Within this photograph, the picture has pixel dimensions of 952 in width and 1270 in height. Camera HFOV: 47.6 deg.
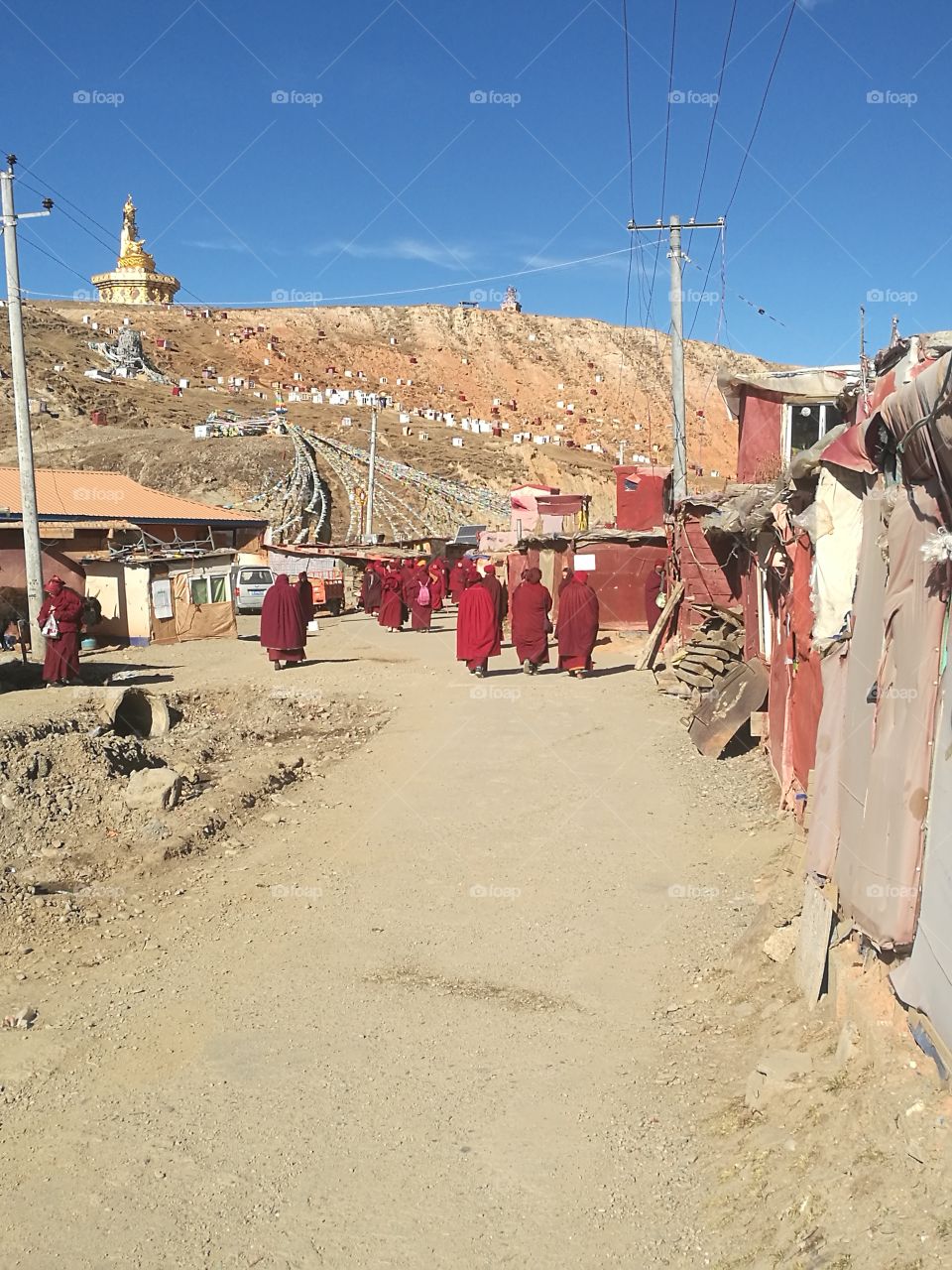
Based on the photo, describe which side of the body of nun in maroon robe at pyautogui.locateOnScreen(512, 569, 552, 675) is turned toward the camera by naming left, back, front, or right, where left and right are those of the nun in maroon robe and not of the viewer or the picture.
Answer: back

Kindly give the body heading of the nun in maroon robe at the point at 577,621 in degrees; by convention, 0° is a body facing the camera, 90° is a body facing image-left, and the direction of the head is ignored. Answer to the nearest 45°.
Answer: approximately 180°

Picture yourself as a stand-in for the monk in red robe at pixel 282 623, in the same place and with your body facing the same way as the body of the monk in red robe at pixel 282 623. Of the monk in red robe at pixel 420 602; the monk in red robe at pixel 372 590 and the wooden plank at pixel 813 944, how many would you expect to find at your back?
1

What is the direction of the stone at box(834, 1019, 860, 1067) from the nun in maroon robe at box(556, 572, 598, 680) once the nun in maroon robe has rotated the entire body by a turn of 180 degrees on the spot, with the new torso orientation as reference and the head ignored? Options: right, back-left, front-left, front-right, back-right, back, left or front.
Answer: front

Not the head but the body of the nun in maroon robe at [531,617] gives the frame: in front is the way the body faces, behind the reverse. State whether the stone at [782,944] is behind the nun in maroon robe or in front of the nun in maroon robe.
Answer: behind

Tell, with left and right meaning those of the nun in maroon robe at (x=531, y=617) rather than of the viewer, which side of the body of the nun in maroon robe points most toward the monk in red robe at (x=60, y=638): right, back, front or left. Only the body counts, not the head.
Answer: left

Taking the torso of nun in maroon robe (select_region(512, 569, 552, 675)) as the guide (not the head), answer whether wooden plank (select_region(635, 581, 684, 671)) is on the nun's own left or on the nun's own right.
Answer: on the nun's own right

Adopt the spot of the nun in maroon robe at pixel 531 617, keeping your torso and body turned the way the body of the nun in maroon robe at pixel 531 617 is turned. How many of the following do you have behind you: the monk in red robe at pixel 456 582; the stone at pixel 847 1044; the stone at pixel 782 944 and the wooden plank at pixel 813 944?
3

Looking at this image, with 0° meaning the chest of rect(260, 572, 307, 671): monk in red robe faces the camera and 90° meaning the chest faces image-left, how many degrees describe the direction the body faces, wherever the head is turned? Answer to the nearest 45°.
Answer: approximately 180°

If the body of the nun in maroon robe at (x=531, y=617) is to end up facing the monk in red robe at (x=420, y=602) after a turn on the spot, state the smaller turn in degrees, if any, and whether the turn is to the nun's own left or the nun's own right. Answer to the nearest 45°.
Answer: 0° — they already face them

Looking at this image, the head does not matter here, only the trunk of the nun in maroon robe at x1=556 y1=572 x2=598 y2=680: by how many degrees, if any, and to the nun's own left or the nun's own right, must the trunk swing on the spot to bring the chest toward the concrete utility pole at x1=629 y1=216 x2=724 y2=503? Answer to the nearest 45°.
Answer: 0° — they already face it
